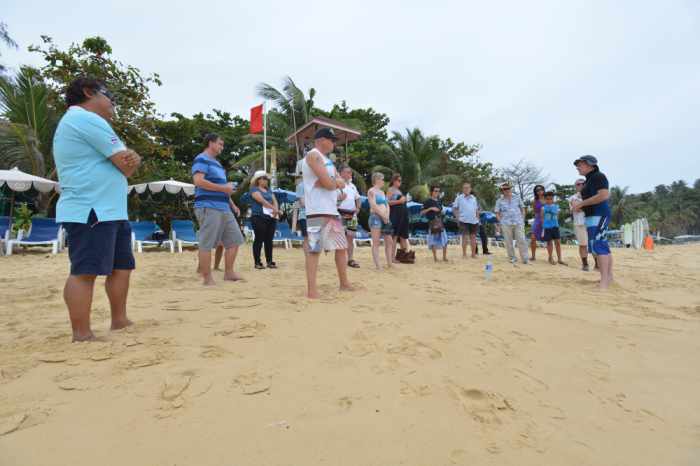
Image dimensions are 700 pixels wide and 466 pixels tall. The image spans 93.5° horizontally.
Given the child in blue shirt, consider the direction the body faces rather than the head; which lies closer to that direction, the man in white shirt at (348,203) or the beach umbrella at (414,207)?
the man in white shirt

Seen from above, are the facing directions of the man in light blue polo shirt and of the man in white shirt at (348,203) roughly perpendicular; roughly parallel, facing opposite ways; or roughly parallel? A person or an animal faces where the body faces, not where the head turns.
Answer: roughly perpendicular

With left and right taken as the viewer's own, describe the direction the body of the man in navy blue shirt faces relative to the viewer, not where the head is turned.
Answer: facing to the left of the viewer

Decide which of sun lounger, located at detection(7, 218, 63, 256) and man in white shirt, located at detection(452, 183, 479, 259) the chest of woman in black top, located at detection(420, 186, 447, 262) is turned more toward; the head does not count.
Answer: the man in white shirt

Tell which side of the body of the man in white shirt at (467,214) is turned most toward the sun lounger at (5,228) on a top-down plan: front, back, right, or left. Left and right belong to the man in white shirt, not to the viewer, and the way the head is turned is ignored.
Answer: right

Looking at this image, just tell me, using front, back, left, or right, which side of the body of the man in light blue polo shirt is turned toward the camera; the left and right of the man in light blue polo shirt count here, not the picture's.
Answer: right

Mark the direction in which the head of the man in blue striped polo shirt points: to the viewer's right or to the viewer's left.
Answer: to the viewer's right

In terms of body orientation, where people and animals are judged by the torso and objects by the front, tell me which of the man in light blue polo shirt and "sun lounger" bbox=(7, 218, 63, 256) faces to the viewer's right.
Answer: the man in light blue polo shirt

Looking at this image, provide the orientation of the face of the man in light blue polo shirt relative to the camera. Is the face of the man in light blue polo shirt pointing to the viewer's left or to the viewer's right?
to the viewer's right
